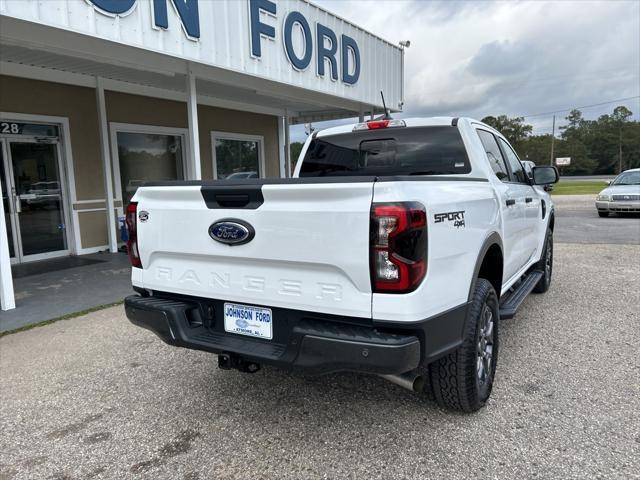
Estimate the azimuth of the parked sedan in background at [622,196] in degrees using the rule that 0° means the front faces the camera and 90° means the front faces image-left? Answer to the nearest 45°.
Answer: approximately 45°

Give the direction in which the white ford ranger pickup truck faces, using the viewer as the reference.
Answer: facing away from the viewer and to the right of the viewer

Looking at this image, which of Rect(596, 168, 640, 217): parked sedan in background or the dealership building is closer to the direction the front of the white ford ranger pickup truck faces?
the parked sedan in background

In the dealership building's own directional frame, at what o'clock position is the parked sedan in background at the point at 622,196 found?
The parked sedan in background is roughly at 10 o'clock from the dealership building.
